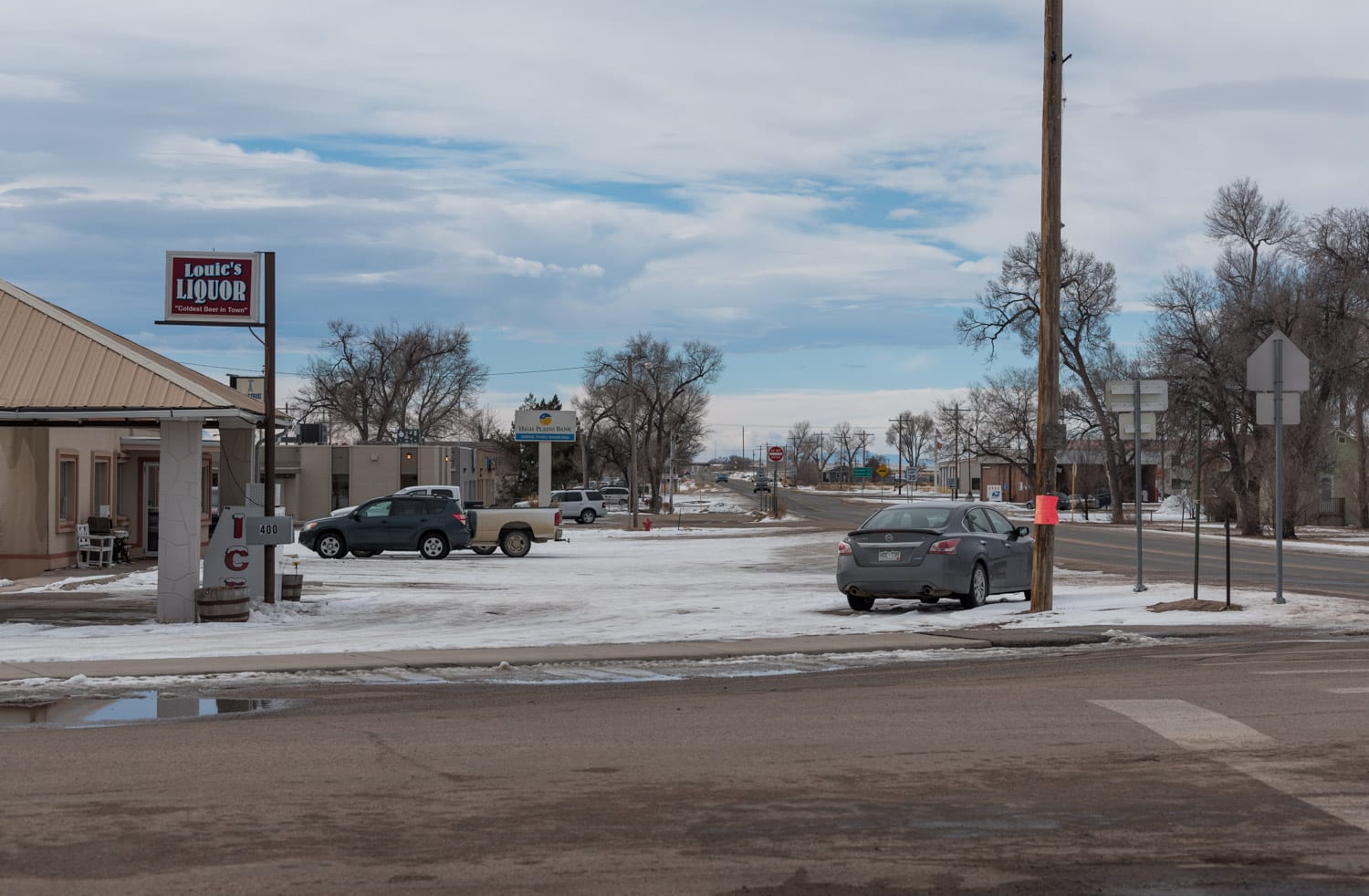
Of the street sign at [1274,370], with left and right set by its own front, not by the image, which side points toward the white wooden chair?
left

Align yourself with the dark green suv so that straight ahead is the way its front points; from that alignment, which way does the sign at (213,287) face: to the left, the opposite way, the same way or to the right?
to the left

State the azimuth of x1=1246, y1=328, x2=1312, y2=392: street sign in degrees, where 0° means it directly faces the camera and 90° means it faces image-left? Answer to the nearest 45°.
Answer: approximately 180°

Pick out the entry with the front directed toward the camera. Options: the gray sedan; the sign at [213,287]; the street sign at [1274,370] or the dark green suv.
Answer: the sign

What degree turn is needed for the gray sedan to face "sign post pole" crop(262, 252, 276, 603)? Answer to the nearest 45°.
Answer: approximately 135° to its left

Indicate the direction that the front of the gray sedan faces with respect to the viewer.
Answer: facing away from the viewer and to the right of the viewer

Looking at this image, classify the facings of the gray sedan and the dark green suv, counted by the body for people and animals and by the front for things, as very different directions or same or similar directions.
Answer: very different directions

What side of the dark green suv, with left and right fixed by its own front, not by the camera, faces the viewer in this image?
left

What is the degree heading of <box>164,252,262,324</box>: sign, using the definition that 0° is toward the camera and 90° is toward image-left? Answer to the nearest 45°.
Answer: approximately 0°

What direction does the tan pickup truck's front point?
to the viewer's left
